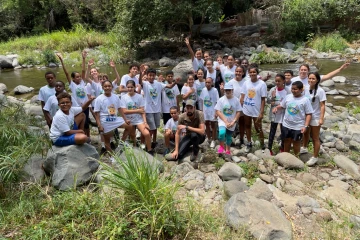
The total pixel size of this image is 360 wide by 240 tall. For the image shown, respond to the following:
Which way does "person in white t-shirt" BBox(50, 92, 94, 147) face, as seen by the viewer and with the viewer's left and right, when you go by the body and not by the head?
facing the viewer and to the right of the viewer

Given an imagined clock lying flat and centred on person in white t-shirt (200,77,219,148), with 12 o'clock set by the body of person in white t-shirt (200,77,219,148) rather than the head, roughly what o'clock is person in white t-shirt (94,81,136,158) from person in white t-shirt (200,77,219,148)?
person in white t-shirt (94,81,136,158) is roughly at 2 o'clock from person in white t-shirt (200,77,219,148).

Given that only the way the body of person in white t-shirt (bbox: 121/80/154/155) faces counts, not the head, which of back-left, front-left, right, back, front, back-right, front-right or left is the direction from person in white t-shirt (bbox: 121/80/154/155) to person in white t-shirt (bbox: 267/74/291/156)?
left

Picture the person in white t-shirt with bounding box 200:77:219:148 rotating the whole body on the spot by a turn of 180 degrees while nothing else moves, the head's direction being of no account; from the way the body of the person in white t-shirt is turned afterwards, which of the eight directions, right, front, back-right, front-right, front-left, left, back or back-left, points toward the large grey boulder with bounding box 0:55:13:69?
front-left

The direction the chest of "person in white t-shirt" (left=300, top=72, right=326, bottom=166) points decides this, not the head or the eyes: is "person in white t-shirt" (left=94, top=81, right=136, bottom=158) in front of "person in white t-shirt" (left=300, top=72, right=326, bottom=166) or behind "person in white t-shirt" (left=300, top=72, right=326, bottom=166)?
in front

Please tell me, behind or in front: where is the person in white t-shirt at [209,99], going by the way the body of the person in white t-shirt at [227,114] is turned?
behind

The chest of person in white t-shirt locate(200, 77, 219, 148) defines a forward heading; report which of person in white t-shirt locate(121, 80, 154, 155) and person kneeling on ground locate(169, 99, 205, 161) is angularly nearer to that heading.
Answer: the person kneeling on ground

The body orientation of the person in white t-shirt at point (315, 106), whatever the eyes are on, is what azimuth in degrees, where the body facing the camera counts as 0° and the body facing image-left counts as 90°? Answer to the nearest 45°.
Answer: approximately 45°

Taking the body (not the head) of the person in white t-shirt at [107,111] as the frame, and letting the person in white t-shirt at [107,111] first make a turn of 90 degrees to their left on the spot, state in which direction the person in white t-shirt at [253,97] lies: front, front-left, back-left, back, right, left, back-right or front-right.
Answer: front

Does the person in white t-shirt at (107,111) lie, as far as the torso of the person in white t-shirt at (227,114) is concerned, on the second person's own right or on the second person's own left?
on the second person's own right

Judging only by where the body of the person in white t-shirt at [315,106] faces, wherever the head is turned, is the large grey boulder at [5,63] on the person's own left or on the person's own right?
on the person's own right

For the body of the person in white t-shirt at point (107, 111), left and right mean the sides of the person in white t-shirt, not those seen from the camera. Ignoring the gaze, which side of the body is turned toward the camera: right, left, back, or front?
front

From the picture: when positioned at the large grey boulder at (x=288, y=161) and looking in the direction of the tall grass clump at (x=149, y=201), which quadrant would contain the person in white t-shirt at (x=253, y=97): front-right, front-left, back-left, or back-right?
back-right

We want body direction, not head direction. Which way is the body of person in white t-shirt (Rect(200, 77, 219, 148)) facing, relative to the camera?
toward the camera
